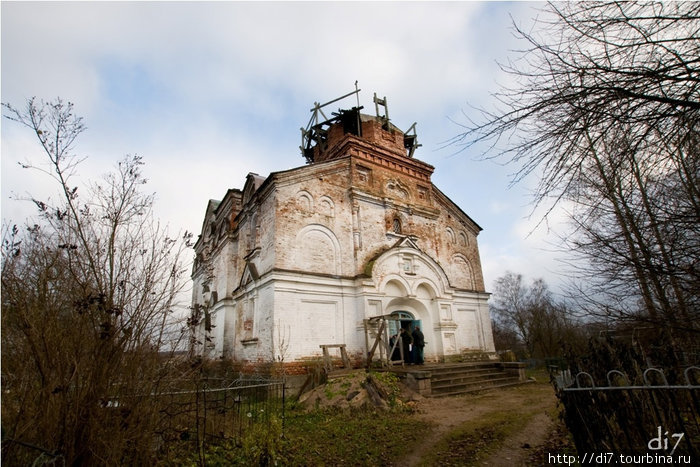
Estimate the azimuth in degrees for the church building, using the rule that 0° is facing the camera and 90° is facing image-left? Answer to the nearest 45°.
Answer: approximately 315°

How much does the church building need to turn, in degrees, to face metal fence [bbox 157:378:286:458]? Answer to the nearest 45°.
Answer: approximately 45° to its right

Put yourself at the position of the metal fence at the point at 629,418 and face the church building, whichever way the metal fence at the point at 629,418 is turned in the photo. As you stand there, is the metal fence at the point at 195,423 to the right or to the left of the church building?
left

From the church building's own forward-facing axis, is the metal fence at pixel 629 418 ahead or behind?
ahead
